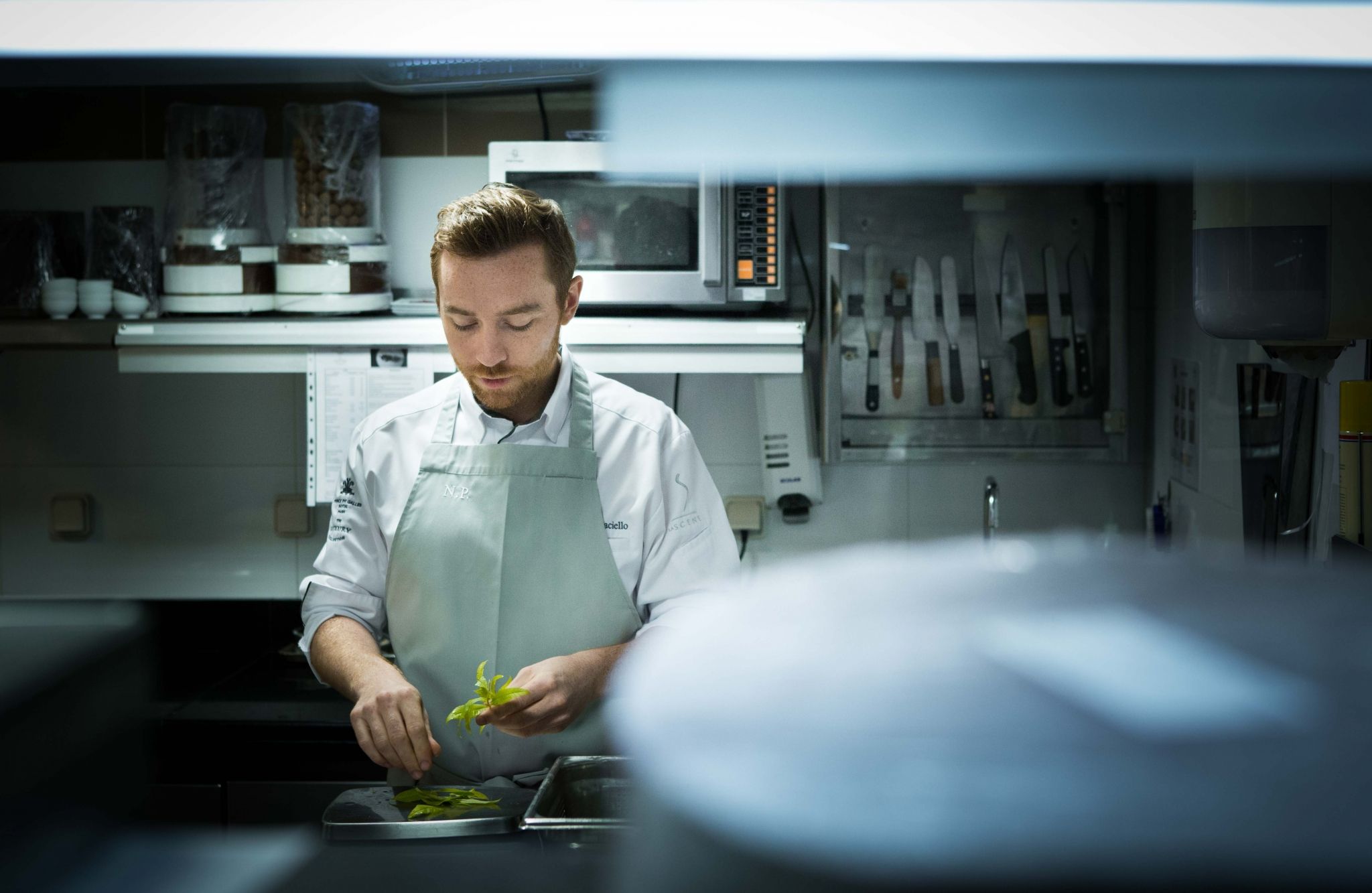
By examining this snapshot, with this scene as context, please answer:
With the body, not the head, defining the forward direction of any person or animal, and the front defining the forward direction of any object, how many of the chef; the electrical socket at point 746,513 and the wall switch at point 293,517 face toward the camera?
3

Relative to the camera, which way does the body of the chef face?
toward the camera

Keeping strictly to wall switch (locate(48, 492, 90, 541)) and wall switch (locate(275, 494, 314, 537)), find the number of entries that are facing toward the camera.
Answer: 2

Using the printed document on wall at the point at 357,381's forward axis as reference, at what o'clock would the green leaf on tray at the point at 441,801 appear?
The green leaf on tray is roughly at 12 o'clock from the printed document on wall.

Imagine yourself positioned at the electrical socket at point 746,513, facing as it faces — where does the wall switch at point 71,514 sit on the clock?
The wall switch is roughly at 3 o'clock from the electrical socket.

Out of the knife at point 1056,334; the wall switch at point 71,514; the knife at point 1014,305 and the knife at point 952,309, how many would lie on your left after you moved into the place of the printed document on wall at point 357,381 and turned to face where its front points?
3

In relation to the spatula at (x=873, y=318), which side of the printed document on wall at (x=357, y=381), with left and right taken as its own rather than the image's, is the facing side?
left

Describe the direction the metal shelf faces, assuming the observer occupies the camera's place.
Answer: facing the viewer

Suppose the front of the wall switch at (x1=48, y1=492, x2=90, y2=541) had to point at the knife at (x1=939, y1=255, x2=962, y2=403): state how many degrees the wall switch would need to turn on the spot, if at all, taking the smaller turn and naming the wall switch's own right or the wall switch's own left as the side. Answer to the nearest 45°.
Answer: approximately 45° to the wall switch's own left

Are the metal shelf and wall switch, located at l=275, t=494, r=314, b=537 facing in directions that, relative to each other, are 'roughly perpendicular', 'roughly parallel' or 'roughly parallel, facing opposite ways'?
roughly parallel

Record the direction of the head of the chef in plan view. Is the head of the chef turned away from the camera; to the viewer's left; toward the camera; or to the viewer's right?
toward the camera

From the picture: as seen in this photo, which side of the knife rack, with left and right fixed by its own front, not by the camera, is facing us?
front

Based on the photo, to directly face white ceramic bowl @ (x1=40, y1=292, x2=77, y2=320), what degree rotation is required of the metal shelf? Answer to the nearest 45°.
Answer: approximately 90° to its right
